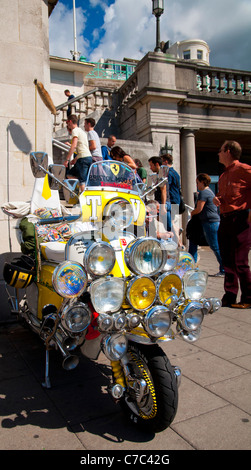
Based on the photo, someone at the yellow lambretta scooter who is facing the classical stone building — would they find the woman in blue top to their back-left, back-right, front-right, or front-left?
front-right

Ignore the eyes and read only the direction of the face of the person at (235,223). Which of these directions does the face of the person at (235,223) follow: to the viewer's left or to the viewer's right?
to the viewer's left

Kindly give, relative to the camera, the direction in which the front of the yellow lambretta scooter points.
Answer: facing the viewer and to the right of the viewer

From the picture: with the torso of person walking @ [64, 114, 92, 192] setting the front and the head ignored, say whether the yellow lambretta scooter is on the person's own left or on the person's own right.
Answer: on the person's own left

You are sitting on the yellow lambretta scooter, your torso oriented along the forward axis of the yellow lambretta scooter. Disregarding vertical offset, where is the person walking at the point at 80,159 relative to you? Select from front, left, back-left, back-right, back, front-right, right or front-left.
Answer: back-left
